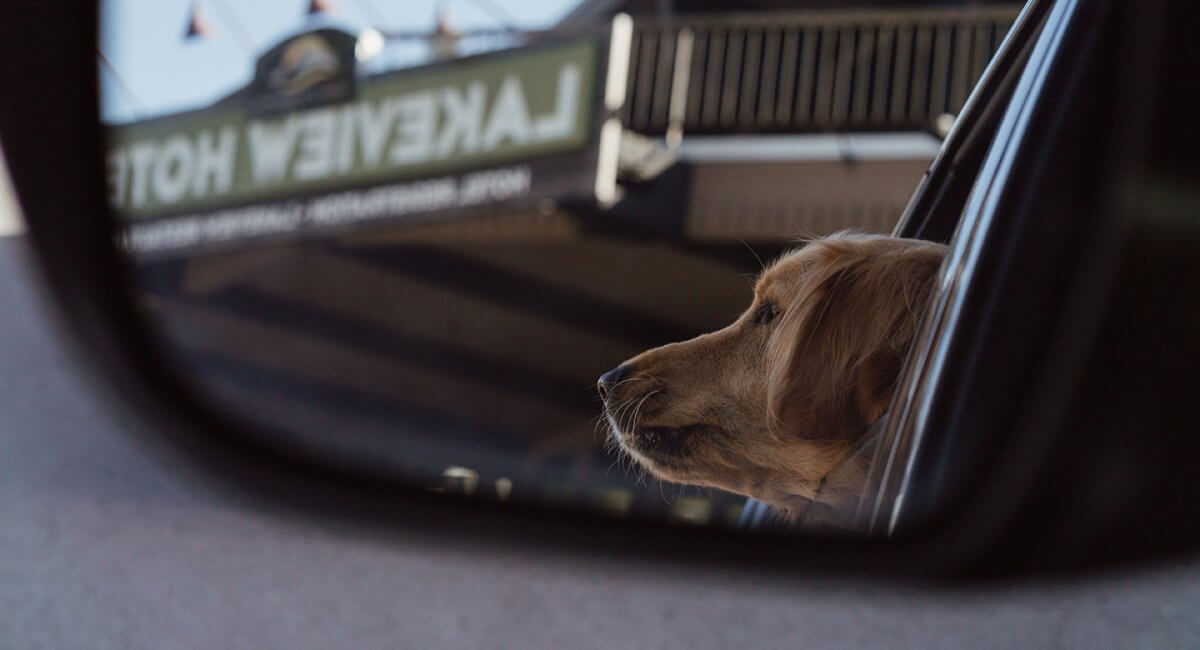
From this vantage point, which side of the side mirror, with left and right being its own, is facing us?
front
